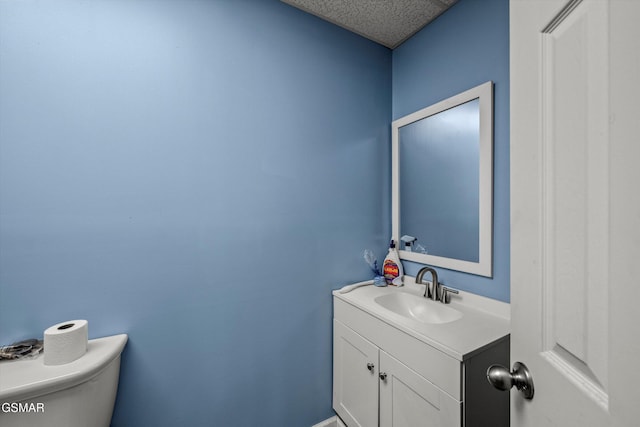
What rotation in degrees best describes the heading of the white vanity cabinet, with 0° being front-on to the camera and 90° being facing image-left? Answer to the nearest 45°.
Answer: approximately 45°

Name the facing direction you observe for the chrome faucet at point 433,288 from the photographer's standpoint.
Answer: facing the viewer and to the left of the viewer

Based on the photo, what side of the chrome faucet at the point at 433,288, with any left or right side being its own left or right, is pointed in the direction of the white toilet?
front

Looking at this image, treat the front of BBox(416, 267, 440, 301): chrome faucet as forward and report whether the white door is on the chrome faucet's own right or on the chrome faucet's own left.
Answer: on the chrome faucet's own left

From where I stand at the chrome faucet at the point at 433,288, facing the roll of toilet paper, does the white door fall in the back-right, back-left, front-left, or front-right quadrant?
front-left

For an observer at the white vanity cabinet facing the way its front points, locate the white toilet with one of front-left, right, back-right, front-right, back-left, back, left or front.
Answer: front

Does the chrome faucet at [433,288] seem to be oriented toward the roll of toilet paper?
yes

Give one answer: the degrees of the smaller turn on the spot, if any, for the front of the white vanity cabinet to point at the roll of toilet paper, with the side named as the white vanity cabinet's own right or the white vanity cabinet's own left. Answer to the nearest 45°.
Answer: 0° — it already faces it
